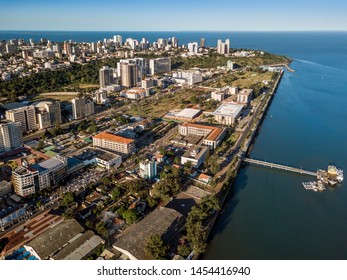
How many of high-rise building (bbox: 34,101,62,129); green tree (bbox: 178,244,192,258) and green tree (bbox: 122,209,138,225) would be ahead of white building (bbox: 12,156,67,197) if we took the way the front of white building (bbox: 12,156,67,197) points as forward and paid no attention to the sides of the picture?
2

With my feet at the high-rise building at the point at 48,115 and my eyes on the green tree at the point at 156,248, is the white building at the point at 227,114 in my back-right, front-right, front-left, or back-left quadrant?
front-left

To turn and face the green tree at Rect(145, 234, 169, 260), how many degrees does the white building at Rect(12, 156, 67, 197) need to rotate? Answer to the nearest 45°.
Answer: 0° — it already faces it

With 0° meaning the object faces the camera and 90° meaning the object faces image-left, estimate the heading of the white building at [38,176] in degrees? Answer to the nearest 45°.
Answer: approximately 315°

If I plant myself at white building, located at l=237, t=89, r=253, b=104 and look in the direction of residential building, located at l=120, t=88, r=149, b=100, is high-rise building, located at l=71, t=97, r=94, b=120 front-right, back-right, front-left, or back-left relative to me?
front-left

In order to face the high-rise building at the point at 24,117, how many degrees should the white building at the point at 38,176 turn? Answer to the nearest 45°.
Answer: approximately 135° to its left

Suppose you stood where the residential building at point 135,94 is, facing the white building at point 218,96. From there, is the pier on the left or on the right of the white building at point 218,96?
right

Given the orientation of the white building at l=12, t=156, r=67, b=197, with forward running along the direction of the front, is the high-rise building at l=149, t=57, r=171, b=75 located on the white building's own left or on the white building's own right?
on the white building's own left

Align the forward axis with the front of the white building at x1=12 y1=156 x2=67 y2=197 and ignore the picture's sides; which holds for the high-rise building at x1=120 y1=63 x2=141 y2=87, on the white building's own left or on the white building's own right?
on the white building's own left

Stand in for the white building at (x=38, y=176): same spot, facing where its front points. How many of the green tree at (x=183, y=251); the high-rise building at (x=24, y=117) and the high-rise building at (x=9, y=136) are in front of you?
1

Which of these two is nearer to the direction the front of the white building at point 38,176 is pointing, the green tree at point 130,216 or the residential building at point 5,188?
the green tree

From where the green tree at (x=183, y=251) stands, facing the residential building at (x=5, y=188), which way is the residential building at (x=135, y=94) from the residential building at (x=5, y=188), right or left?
right

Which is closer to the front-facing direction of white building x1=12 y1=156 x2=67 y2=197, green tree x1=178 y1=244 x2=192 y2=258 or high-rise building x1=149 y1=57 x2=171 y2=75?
the green tree
